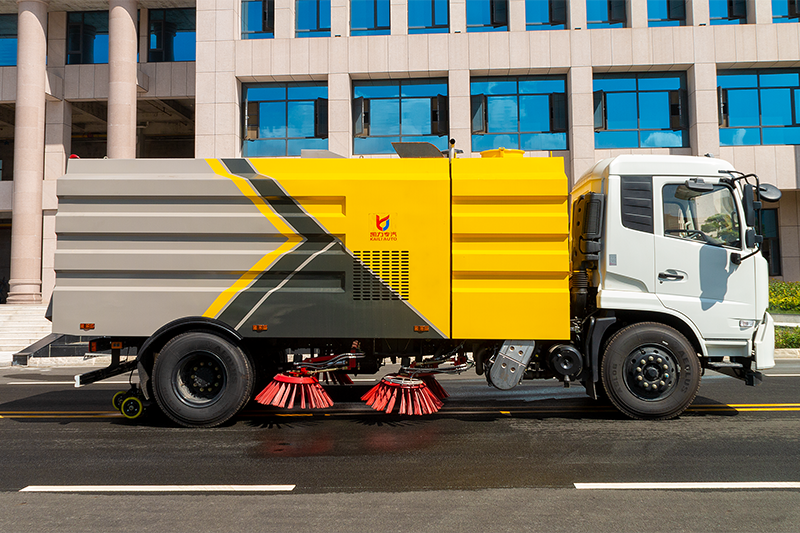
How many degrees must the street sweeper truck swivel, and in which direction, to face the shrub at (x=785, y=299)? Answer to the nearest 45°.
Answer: approximately 45° to its left

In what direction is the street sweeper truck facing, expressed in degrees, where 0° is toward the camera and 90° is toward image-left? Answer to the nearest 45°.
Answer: approximately 270°
